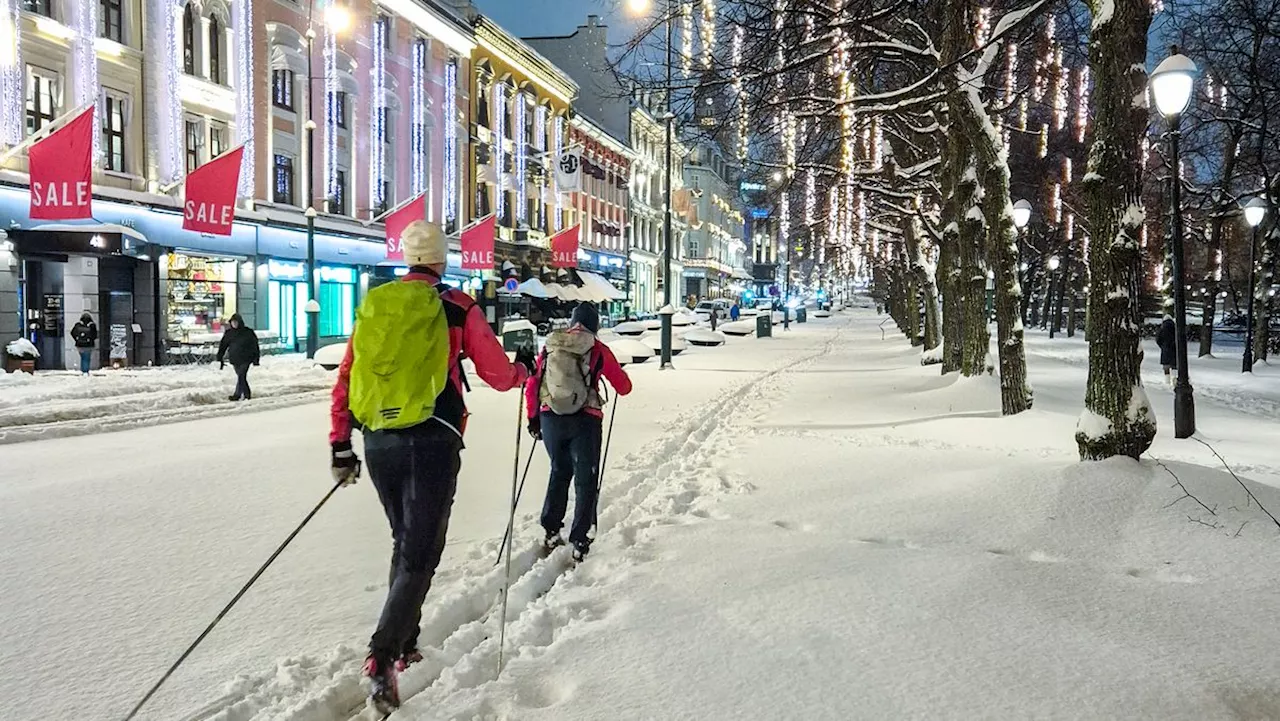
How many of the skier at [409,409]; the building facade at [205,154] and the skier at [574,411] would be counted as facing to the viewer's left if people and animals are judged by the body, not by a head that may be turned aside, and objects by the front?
0

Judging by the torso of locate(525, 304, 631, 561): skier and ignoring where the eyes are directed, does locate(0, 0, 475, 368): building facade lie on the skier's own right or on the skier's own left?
on the skier's own left

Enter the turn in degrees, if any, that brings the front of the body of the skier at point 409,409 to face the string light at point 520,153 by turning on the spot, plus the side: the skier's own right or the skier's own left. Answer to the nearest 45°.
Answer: approximately 45° to the skier's own left

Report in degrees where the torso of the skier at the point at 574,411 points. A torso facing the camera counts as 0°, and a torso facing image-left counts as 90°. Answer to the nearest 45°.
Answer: approximately 225°

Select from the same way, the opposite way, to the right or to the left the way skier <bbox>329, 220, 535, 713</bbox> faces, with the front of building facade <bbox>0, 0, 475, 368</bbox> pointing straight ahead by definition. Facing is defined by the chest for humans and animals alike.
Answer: to the left

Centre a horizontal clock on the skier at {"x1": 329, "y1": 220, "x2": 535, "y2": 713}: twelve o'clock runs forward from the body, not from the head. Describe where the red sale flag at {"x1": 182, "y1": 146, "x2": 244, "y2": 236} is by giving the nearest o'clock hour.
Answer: The red sale flag is roughly at 10 o'clock from the skier.

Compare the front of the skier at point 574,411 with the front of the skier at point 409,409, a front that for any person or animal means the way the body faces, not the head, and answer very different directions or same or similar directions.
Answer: same or similar directions

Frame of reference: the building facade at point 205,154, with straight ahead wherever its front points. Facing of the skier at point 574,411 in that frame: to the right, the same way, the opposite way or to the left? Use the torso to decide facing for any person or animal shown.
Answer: to the left

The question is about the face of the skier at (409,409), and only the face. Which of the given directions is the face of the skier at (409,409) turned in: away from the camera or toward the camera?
away from the camera

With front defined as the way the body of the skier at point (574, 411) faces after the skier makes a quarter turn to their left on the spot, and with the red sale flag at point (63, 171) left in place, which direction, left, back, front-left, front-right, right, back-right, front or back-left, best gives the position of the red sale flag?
front

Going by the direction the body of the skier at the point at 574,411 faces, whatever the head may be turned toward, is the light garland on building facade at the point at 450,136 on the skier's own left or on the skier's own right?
on the skier's own left

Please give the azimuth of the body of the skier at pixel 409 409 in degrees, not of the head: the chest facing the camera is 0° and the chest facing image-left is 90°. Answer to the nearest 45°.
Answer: approximately 225°
